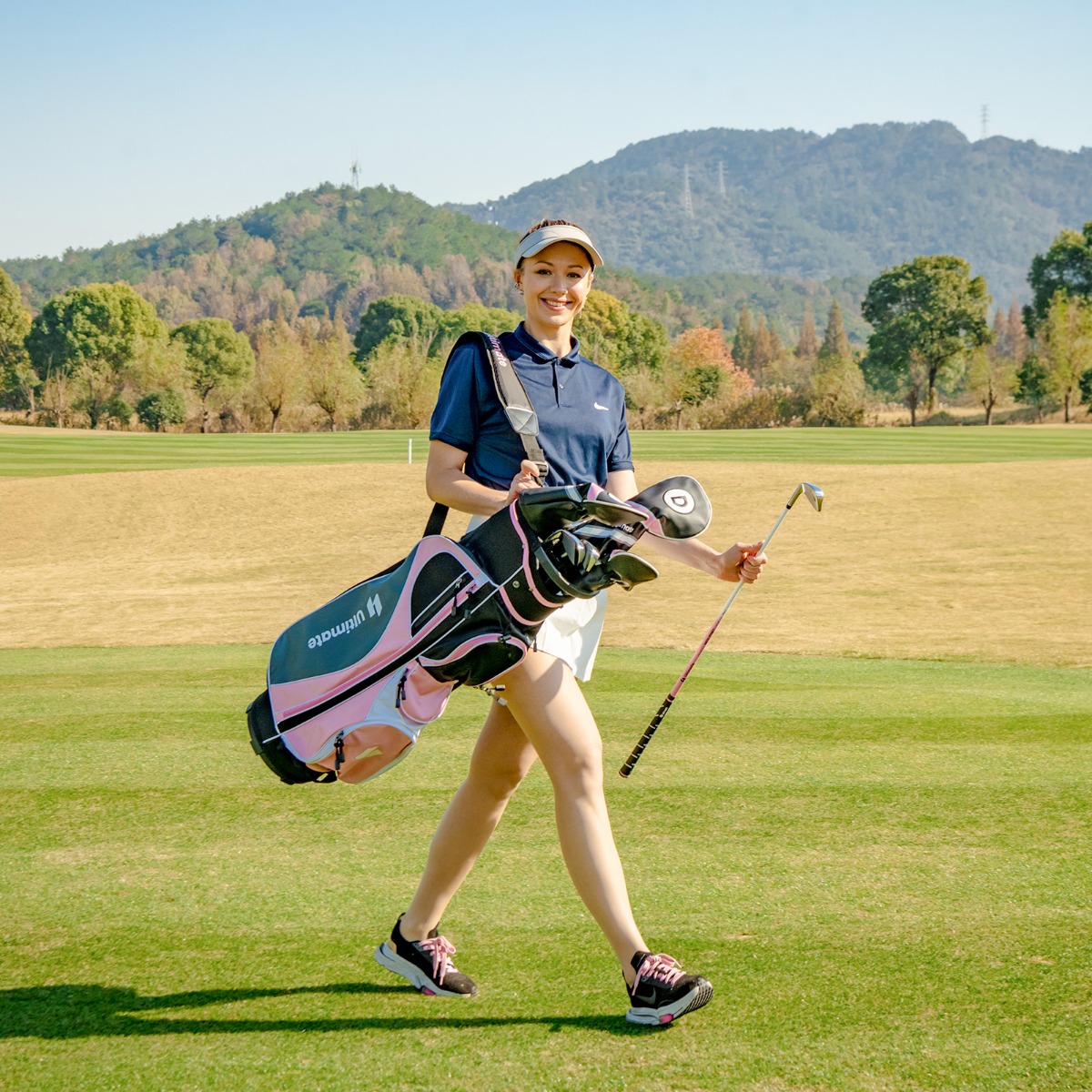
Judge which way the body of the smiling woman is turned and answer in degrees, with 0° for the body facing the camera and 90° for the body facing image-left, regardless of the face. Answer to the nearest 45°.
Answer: approximately 315°
